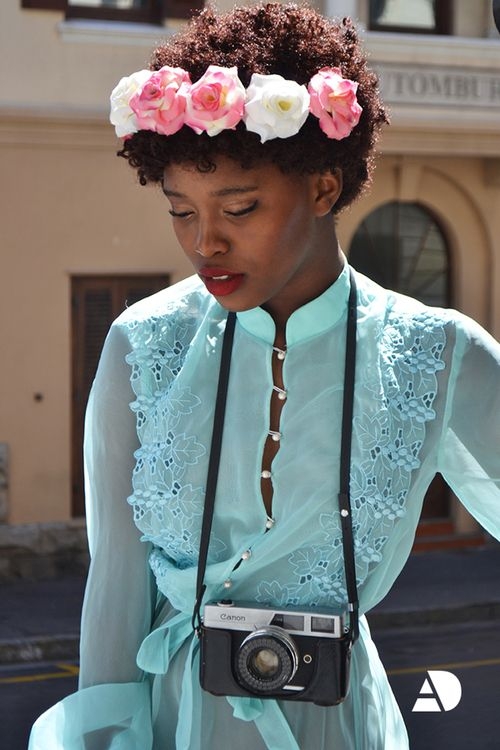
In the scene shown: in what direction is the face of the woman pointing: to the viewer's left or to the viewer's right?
to the viewer's left

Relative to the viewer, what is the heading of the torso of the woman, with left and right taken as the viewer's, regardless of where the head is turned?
facing the viewer

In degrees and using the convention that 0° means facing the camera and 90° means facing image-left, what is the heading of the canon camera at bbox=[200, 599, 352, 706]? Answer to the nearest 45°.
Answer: approximately 0°
